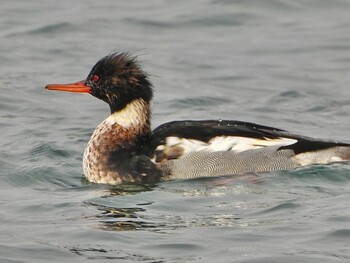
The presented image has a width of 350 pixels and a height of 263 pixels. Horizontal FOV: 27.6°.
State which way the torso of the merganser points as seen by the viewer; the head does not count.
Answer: to the viewer's left
